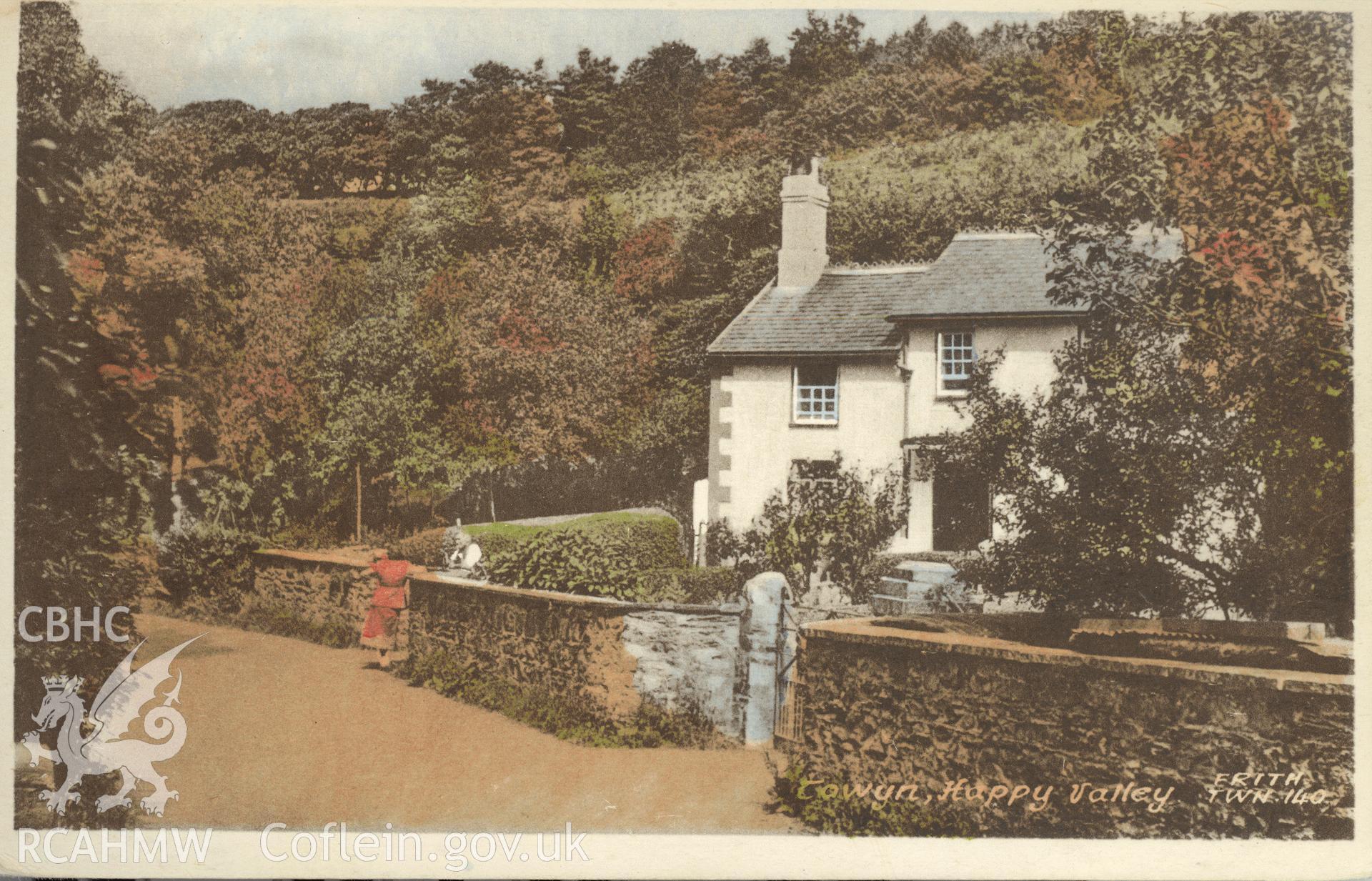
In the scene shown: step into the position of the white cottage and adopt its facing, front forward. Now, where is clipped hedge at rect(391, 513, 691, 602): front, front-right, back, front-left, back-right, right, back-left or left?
right

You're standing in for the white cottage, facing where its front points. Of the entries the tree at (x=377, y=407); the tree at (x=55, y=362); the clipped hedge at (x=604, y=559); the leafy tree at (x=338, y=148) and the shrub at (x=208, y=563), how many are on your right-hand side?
5

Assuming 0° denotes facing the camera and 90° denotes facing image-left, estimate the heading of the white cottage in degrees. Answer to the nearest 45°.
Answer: approximately 0°

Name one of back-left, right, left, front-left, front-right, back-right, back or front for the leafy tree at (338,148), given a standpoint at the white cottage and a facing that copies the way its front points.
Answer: right

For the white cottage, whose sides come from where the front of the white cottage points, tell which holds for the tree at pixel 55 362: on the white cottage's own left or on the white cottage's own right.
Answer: on the white cottage's own right

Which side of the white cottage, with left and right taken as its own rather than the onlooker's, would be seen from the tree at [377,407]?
right

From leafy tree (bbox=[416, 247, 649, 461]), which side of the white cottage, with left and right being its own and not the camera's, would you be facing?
right
